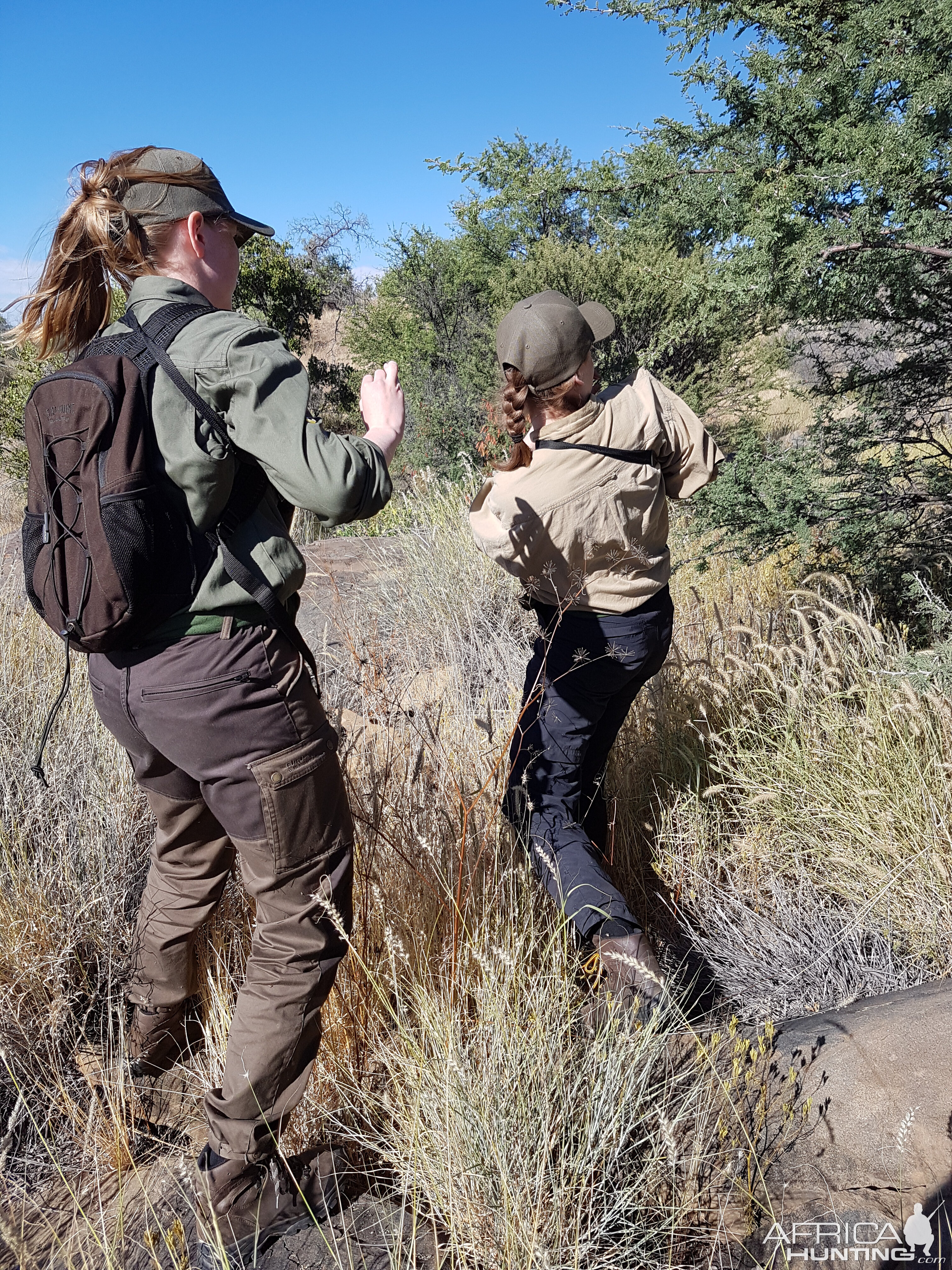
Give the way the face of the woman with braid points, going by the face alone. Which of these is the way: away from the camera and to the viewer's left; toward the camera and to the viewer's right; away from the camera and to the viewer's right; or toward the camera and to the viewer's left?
away from the camera and to the viewer's right

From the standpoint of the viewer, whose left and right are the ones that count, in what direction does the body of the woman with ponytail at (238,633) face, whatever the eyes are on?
facing away from the viewer and to the right of the viewer

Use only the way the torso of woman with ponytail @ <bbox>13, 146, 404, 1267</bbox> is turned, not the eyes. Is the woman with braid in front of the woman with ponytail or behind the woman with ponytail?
in front

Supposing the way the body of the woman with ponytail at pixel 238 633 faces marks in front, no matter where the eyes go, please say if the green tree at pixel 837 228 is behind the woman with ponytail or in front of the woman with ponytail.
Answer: in front

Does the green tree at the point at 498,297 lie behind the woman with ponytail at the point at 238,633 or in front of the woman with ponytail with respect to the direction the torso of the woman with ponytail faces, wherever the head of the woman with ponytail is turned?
in front
